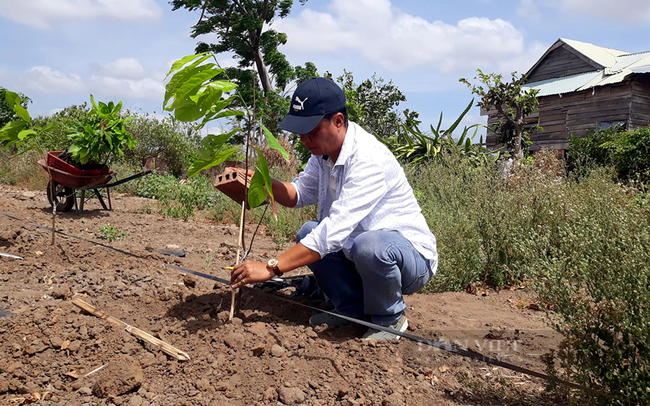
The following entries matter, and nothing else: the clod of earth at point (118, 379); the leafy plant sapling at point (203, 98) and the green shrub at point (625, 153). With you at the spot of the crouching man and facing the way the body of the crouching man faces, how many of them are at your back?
1

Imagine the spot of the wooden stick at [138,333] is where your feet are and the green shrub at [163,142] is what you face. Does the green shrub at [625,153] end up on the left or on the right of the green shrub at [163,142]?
right

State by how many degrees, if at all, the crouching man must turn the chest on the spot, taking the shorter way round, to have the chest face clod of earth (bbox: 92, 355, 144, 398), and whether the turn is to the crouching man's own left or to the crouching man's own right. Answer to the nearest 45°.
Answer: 0° — they already face it

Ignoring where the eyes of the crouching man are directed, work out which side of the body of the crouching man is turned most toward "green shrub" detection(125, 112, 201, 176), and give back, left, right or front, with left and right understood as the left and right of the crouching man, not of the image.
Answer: right

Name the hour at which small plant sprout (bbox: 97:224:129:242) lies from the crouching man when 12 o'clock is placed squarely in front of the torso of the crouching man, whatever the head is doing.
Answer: The small plant sprout is roughly at 3 o'clock from the crouching man.

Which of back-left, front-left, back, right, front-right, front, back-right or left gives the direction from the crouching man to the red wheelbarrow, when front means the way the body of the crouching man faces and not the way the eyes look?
right

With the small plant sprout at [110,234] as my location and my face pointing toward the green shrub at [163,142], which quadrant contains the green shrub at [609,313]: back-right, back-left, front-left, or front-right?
back-right

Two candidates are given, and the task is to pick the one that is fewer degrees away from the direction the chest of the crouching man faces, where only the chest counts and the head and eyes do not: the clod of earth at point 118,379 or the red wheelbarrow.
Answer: the clod of earth

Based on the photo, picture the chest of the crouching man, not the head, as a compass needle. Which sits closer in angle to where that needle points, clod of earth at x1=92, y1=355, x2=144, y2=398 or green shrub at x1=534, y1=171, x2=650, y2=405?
the clod of earth

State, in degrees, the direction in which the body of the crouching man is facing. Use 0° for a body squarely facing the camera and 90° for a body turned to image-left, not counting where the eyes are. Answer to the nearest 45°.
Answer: approximately 45°

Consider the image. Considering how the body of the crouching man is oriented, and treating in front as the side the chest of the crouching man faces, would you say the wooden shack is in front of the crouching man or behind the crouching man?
behind
